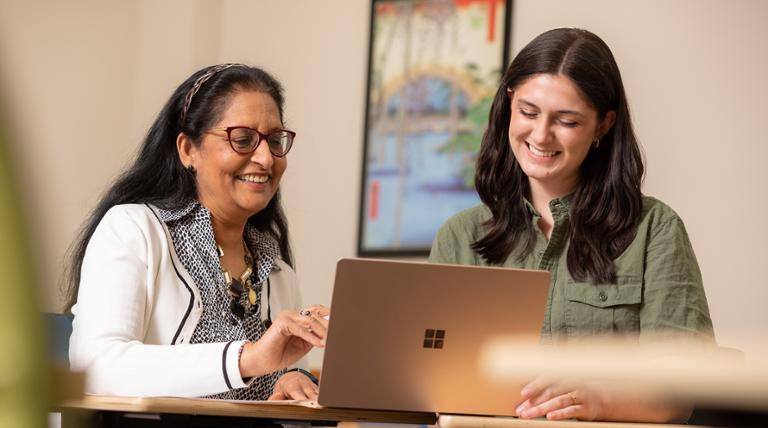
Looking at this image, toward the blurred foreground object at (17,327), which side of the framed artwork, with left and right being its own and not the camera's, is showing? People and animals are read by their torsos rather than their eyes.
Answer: front

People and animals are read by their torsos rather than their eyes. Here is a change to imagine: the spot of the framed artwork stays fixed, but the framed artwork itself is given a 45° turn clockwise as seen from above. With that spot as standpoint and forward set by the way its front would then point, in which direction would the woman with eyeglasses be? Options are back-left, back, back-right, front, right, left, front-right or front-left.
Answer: front-left

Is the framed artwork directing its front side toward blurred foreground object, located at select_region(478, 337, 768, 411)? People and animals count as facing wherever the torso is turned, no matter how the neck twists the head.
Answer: yes

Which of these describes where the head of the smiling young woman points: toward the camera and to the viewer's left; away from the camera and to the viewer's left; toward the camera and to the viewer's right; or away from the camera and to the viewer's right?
toward the camera and to the viewer's left

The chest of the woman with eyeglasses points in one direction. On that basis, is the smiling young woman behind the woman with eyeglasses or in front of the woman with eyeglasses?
in front

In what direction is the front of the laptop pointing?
away from the camera

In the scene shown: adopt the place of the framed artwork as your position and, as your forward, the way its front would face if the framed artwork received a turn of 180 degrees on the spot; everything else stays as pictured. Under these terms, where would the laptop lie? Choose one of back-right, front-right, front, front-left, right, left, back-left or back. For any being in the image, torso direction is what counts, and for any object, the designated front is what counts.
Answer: back

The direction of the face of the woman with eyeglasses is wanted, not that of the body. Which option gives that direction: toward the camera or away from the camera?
toward the camera

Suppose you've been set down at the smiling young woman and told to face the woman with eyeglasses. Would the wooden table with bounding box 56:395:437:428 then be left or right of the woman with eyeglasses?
left

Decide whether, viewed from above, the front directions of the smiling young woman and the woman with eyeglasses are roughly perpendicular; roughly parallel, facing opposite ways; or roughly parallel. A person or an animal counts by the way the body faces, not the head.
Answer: roughly perpendicular

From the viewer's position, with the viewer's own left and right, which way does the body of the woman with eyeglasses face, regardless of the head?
facing the viewer and to the right of the viewer

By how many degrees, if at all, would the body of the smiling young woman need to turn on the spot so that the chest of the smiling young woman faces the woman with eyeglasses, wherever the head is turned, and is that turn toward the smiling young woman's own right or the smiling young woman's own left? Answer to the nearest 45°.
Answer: approximately 45° to the smiling young woman's own right

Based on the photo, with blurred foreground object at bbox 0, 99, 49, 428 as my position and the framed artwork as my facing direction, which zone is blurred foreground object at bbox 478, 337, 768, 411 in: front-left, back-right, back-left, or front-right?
front-right

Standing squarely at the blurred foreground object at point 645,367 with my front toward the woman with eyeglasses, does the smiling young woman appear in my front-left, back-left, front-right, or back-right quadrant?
front-right

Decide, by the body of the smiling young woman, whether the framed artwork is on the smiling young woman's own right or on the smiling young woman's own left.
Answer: on the smiling young woman's own right

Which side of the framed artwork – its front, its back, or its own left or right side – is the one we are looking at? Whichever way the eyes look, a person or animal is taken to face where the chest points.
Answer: front

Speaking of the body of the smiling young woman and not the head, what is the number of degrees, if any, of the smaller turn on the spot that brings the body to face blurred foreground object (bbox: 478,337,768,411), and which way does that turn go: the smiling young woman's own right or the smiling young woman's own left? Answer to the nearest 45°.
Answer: approximately 45° to the smiling young woman's own left
